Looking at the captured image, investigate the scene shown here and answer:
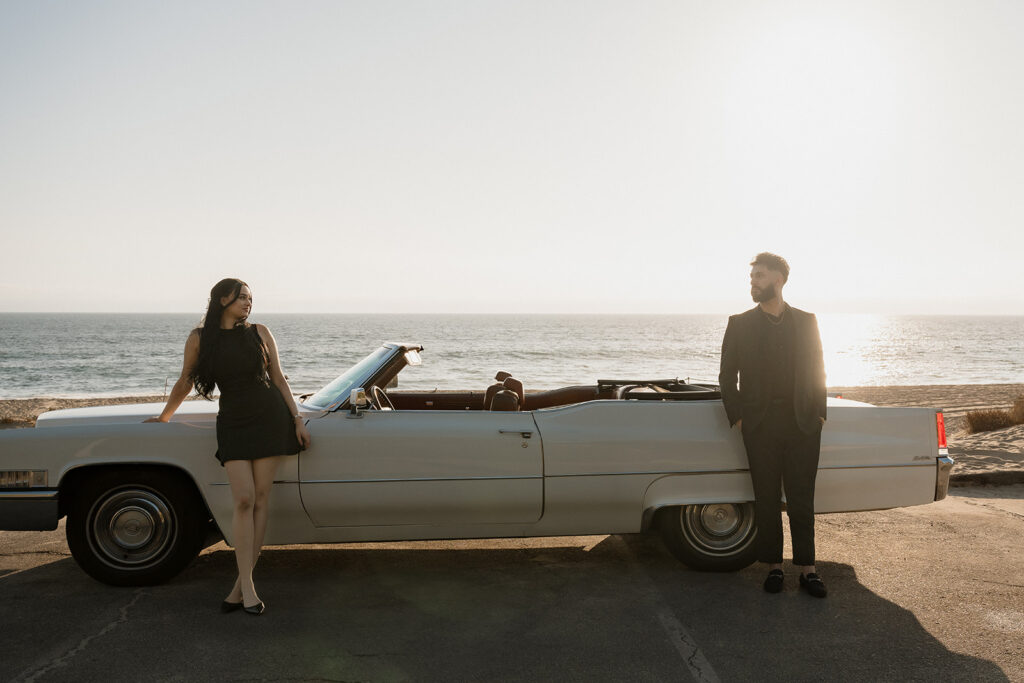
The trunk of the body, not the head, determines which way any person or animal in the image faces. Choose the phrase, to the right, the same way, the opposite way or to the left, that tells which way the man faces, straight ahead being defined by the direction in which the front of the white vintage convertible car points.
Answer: to the left

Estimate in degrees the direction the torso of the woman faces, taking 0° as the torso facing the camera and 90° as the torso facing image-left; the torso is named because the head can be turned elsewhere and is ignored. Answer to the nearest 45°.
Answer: approximately 0°

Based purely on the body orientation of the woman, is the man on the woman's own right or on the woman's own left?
on the woman's own left

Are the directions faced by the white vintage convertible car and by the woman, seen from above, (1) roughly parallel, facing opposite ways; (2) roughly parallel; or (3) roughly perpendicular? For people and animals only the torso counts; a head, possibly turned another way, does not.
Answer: roughly perpendicular

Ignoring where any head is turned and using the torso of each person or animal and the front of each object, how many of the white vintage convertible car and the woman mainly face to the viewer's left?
1

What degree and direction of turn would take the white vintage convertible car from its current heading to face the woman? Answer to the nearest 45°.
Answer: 0° — it already faces them

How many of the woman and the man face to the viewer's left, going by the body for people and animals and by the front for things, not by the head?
0

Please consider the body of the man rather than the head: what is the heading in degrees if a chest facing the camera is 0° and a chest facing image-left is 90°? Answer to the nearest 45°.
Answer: approximately 0°

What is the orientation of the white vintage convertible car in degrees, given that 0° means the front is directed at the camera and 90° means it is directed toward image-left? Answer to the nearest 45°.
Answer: approximately 90°

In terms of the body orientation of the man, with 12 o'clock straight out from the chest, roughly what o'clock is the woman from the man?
The woman is roughly at 2 o'clock from the man.
